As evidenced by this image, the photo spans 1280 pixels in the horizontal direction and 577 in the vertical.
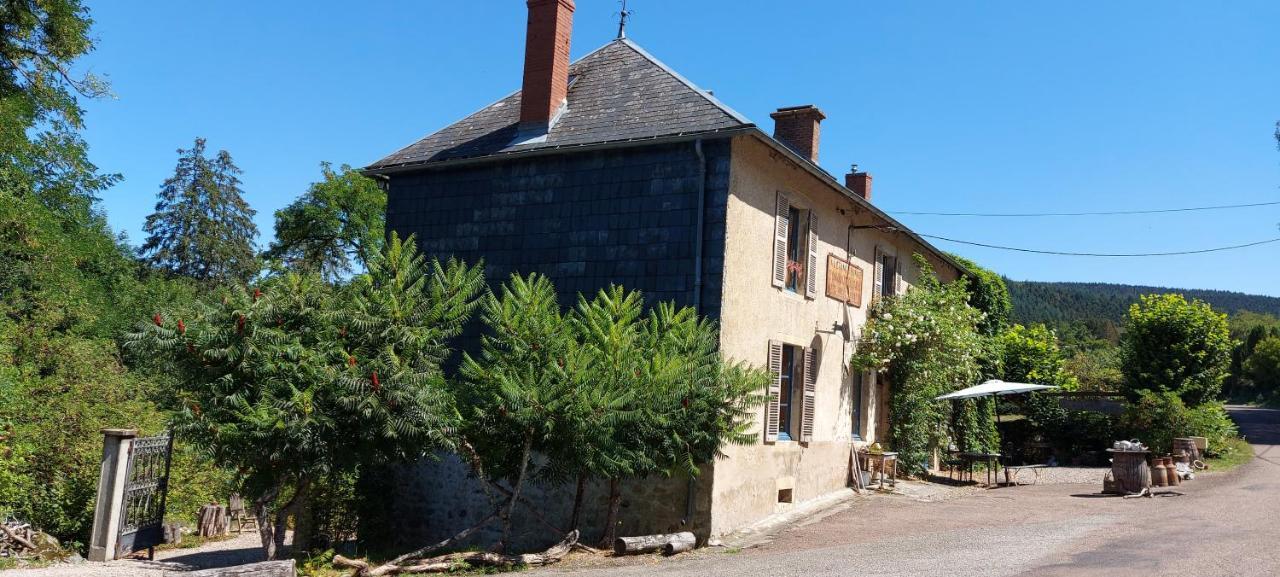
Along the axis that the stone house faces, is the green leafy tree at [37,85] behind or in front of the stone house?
behind

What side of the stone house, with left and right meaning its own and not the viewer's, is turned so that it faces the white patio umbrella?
left

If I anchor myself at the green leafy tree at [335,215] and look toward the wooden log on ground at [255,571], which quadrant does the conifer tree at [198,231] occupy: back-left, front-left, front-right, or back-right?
back-right

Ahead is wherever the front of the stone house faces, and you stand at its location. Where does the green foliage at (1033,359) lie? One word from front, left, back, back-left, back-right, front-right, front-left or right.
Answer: left

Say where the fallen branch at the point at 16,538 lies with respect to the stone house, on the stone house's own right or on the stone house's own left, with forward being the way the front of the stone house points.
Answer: on the stone house's own right

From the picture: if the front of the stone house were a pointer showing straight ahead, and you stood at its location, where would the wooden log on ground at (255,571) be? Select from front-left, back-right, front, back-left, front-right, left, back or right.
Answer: right

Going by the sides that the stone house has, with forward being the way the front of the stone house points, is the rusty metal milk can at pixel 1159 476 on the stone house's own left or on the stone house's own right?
on the stone house's own left

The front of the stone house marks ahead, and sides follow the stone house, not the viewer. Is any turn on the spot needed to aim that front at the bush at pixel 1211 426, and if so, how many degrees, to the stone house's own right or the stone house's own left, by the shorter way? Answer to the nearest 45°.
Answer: approximately 90° to the stone house's own left

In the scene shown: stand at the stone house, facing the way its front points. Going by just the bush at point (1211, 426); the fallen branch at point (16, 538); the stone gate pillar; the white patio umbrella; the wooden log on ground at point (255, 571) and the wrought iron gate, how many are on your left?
2

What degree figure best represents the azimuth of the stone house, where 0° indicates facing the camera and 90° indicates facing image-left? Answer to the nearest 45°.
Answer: approximately 315°

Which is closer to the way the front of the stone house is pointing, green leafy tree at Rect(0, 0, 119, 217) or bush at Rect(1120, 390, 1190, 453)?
the bush
